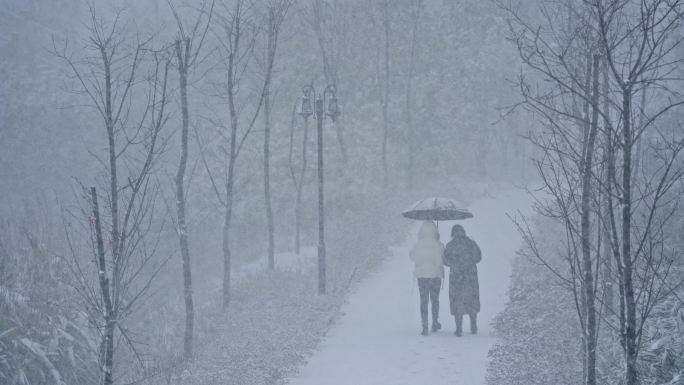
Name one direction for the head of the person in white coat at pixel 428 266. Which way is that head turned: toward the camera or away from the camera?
away from the camera

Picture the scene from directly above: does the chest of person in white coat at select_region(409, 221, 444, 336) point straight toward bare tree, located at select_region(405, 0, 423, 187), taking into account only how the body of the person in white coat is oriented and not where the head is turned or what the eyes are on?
yes

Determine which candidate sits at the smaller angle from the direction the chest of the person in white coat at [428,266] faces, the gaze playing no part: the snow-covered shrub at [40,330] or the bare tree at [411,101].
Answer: the bare tree

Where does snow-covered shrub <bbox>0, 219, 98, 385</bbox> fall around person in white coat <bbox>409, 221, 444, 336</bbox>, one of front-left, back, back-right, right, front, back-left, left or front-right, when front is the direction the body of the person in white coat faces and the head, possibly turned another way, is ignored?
left

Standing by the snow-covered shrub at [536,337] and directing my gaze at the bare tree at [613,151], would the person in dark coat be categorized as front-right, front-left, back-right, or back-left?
back-right

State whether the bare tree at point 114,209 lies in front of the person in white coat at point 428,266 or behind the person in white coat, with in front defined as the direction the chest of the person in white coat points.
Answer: behind

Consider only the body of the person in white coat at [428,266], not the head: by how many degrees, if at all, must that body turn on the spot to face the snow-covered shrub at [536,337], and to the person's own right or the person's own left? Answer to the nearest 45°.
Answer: approximately 90° to the person's own right

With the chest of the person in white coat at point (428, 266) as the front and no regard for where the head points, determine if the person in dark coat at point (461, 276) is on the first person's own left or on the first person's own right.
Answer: on the first person's own right

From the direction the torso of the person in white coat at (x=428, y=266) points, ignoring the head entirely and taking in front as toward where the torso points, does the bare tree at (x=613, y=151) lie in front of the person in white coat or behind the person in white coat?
behind

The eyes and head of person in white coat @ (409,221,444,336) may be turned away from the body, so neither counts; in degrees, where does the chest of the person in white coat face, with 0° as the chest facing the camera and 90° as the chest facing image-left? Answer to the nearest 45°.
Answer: approximately 180°

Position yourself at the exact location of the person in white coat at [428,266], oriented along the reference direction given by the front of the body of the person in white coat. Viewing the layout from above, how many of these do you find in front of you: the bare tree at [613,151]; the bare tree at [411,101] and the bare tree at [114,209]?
1
